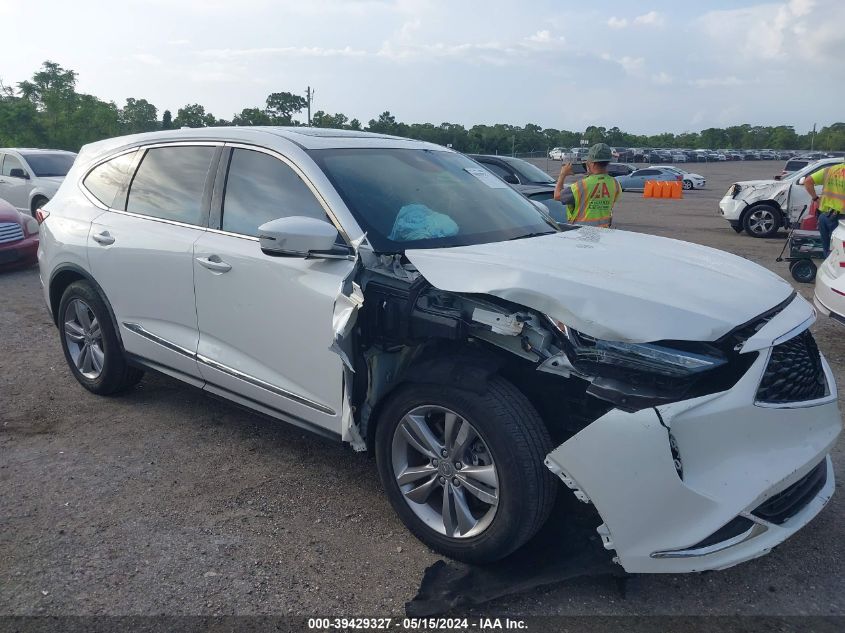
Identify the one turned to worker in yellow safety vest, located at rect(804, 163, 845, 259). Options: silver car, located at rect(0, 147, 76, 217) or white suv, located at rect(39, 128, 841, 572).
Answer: the silver car

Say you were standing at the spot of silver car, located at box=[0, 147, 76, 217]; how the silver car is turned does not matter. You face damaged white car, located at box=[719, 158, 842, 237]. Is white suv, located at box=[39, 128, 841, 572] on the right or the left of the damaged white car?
right

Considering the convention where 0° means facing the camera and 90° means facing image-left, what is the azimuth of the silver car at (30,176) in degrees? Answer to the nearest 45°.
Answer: approximately 315°

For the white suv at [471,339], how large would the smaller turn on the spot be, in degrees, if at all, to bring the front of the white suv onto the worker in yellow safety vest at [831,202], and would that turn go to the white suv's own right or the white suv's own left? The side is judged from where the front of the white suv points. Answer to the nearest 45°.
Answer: approximately 90° to the white suv's own left

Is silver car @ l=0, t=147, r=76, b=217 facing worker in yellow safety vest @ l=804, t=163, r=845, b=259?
yes

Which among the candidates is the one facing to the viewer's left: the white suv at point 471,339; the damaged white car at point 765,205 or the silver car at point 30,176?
the damaged white car

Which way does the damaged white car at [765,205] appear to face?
to the viewer's left

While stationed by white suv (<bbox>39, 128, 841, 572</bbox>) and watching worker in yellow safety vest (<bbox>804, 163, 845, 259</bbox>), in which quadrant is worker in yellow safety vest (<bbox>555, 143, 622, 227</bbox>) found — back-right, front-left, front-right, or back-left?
front-left

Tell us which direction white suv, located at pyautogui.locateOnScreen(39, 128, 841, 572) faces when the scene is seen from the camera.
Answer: facing the viewer and to the right of the viewer

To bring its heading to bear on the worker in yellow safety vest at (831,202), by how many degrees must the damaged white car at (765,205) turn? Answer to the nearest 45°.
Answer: approximately 90° to its left

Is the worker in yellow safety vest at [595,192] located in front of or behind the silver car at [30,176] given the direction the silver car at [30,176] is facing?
in front

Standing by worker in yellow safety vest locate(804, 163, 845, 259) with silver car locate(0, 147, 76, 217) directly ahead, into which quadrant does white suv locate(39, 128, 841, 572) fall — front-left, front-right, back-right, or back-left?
front-left

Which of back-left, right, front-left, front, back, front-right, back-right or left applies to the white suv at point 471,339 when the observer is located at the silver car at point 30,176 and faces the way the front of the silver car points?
front-right
